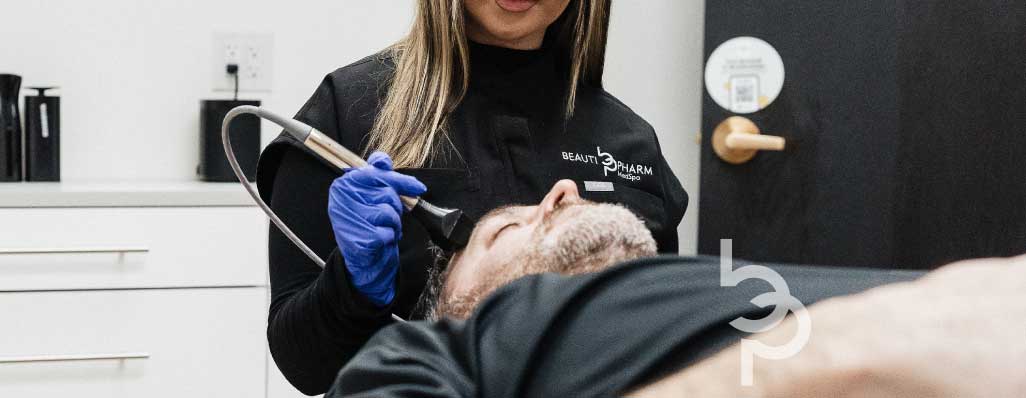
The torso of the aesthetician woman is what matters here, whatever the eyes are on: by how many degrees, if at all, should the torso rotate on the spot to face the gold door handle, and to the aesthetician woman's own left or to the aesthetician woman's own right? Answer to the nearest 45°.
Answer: approximately 135° to the aesthetician woman's own left

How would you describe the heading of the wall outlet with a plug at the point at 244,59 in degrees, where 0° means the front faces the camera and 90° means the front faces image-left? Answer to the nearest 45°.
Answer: approximately 0°

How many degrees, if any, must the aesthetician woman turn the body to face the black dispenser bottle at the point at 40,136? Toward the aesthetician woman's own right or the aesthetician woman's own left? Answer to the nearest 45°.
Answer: approximately 135° to the aesthetician woman's own right

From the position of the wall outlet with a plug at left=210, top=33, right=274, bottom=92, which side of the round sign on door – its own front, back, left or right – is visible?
right

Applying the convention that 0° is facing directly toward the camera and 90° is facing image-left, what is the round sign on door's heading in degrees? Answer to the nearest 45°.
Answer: approximately 0°

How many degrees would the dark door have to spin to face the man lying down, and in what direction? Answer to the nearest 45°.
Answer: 0° — it already faces them
